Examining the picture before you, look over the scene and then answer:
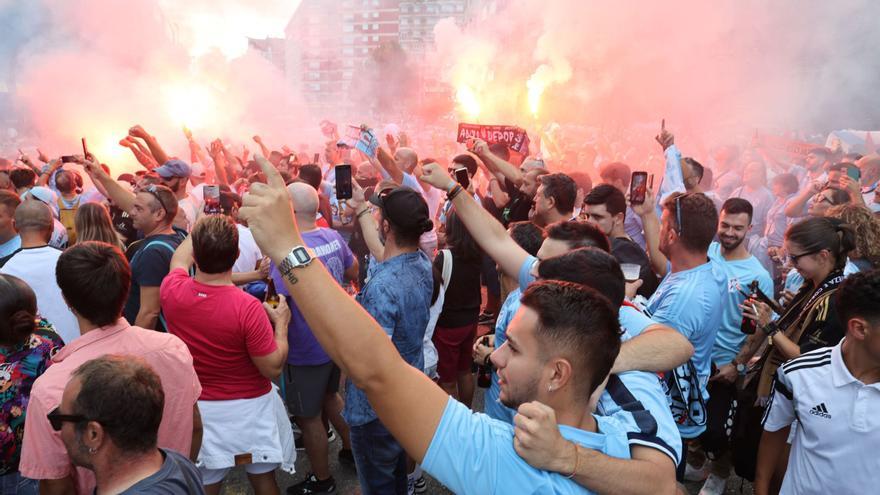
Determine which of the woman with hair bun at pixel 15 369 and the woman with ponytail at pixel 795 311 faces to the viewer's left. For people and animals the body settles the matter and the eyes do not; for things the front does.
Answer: the woman with ponytail at pixel 795 311

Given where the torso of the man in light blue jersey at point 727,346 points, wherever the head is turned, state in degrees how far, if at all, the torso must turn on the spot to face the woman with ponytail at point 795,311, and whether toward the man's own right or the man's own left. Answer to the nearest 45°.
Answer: approximately 90° to the man's own left

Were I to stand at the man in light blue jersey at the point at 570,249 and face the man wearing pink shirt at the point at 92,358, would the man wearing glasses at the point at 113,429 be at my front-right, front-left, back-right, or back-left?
front-left

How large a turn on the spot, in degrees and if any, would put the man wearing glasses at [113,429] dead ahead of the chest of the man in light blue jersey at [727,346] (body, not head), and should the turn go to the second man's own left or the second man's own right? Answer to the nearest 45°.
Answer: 0° — they already face them

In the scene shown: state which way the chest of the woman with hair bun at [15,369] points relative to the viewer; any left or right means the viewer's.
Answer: facing away from the viewer

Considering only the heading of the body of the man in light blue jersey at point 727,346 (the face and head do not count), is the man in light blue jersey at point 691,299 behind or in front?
in front

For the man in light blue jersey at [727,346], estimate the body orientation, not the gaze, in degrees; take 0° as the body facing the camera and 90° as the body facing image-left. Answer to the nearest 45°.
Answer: approximately 45°

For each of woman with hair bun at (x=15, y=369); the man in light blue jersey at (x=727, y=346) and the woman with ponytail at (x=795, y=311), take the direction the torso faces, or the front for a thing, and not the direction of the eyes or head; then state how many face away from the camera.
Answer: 1

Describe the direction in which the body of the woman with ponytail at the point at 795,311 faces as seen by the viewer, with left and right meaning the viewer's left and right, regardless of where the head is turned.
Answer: facing to the left of the viewer

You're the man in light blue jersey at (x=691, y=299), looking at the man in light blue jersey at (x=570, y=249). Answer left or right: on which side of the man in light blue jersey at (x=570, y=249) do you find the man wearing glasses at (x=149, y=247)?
right

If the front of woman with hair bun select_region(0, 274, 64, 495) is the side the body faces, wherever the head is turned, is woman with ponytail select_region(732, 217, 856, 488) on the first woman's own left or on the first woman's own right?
on the first woman's own right
